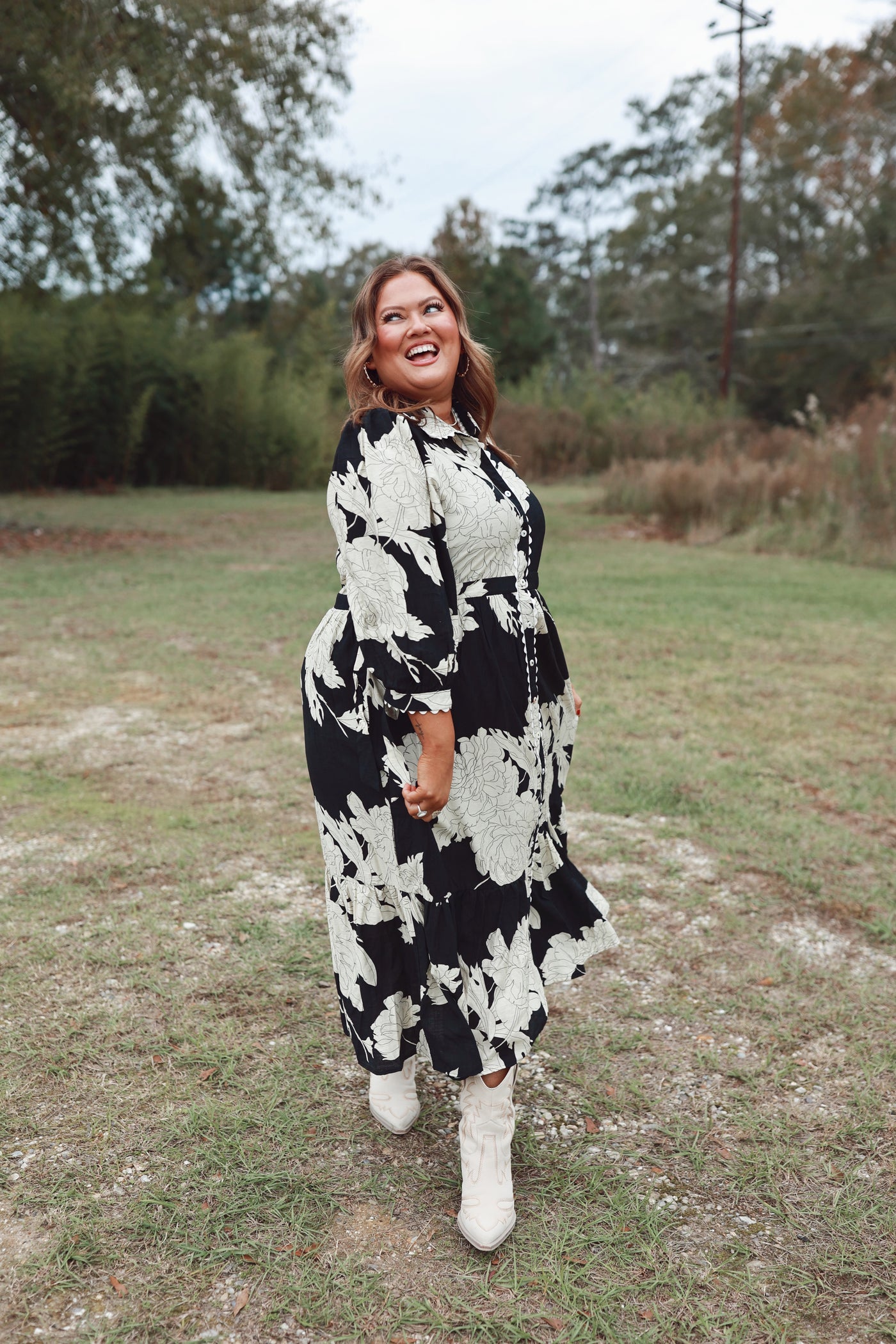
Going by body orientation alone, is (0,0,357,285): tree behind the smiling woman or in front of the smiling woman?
behind

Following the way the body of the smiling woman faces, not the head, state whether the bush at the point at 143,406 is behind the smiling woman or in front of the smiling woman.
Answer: behind

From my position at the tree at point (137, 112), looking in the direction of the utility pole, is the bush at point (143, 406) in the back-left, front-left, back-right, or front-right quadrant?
front-left

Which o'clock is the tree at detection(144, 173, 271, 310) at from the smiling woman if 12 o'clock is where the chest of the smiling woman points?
The tree is roughly at 7 o'clock from the smiling woman.

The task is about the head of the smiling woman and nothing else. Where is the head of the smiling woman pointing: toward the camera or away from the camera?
toward the camera

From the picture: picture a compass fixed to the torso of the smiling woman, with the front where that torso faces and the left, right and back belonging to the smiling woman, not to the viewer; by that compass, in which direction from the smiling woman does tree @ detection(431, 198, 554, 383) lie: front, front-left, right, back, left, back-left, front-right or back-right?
back-left
